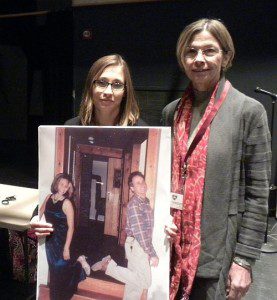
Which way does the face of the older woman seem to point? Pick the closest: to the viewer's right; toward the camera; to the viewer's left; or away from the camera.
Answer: toward the camera

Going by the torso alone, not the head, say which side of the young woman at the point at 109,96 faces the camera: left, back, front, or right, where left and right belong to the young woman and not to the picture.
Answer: front

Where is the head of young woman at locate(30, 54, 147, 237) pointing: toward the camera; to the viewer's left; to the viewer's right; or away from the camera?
toward the camera

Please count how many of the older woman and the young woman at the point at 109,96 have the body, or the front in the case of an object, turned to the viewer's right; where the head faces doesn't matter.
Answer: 0

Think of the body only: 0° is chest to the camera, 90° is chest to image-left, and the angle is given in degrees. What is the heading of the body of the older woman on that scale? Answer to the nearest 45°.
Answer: approximately 45°
